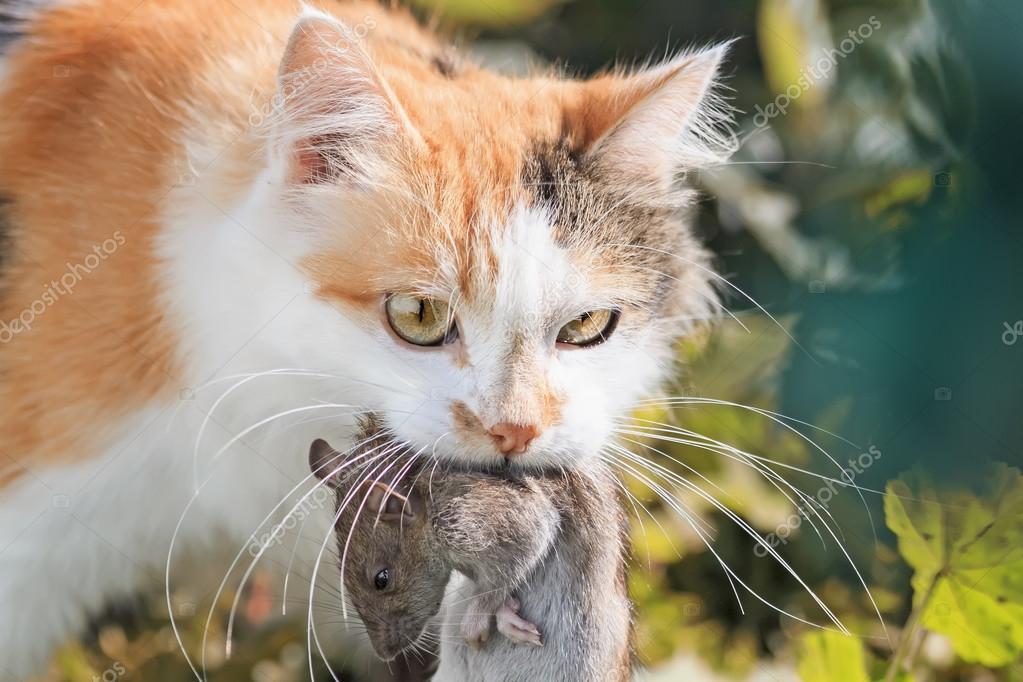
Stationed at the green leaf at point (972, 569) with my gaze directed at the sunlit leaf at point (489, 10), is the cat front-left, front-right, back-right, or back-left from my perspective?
front-left

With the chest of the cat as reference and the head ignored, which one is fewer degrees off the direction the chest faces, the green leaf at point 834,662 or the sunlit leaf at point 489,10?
the green leaf

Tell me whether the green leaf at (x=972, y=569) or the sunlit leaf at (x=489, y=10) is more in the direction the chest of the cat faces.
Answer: the green leaf

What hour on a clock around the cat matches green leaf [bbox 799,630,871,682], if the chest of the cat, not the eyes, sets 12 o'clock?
The green leaf is roughly at 11 o'clock from the cat.

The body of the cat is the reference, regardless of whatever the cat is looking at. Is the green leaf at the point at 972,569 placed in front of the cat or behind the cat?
in front

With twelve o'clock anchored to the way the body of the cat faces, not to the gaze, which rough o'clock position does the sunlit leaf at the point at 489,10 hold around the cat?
The sunlit leaf is roughly at 8 o'clock from the cat.

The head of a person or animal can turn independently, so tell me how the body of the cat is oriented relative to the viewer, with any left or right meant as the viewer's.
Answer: facing the viewer and to the right of the viewer

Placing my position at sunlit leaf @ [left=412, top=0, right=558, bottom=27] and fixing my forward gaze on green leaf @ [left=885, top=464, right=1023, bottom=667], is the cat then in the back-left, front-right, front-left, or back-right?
front-right

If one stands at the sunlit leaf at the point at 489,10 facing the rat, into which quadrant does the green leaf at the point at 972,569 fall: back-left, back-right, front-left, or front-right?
front-left
